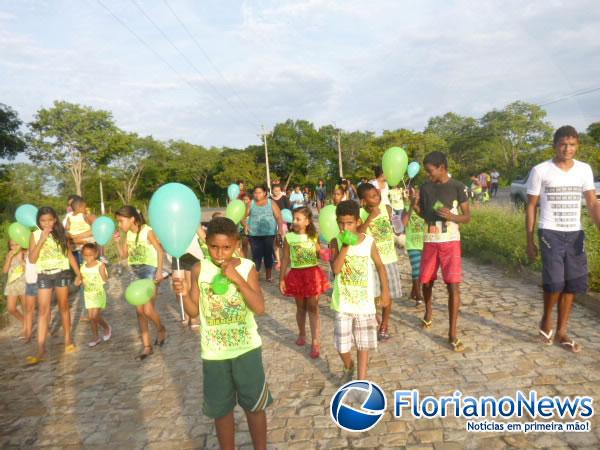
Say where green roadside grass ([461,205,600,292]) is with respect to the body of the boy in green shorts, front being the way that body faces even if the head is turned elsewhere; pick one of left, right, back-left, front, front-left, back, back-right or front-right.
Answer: back-left

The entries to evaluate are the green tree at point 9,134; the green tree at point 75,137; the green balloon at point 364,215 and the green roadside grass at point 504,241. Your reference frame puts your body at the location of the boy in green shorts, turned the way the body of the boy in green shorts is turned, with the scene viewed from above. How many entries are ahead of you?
0

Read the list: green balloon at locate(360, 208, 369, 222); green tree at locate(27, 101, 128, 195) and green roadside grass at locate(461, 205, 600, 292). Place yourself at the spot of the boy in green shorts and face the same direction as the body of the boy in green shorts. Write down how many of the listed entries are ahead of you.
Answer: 0

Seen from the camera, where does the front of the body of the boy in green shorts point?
toward the camera

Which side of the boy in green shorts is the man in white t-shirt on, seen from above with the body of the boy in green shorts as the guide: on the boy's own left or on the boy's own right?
on the boy's own left

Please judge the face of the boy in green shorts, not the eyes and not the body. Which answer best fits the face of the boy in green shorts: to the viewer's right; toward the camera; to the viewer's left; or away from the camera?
toward the camera

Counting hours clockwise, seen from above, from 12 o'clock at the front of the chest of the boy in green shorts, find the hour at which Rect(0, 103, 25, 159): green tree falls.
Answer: The green tree is roughly at 5 o'clock from the boy in green shorts.

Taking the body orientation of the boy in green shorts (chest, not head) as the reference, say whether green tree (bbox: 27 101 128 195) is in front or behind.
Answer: behind

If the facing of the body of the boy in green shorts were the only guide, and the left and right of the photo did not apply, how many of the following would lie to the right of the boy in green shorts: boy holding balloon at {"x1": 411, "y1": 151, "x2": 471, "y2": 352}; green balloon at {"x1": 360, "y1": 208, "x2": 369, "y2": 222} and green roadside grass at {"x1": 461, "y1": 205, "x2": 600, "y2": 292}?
0

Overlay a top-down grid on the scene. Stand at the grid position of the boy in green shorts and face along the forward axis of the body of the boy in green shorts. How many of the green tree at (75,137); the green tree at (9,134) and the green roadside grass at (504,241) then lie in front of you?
0

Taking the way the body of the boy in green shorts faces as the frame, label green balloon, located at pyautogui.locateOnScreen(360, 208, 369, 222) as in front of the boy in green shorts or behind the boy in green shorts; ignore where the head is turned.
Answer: behind

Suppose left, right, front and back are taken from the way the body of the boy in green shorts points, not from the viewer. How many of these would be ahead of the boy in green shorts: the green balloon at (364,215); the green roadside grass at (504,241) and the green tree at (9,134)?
0

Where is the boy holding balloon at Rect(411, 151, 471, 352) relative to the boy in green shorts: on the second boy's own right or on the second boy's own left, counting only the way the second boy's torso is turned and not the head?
on the second boy's own left

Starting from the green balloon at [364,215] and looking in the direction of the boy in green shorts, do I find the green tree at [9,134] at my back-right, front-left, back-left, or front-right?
back-right

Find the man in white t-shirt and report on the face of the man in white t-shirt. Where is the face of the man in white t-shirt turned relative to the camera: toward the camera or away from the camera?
toward the camera
